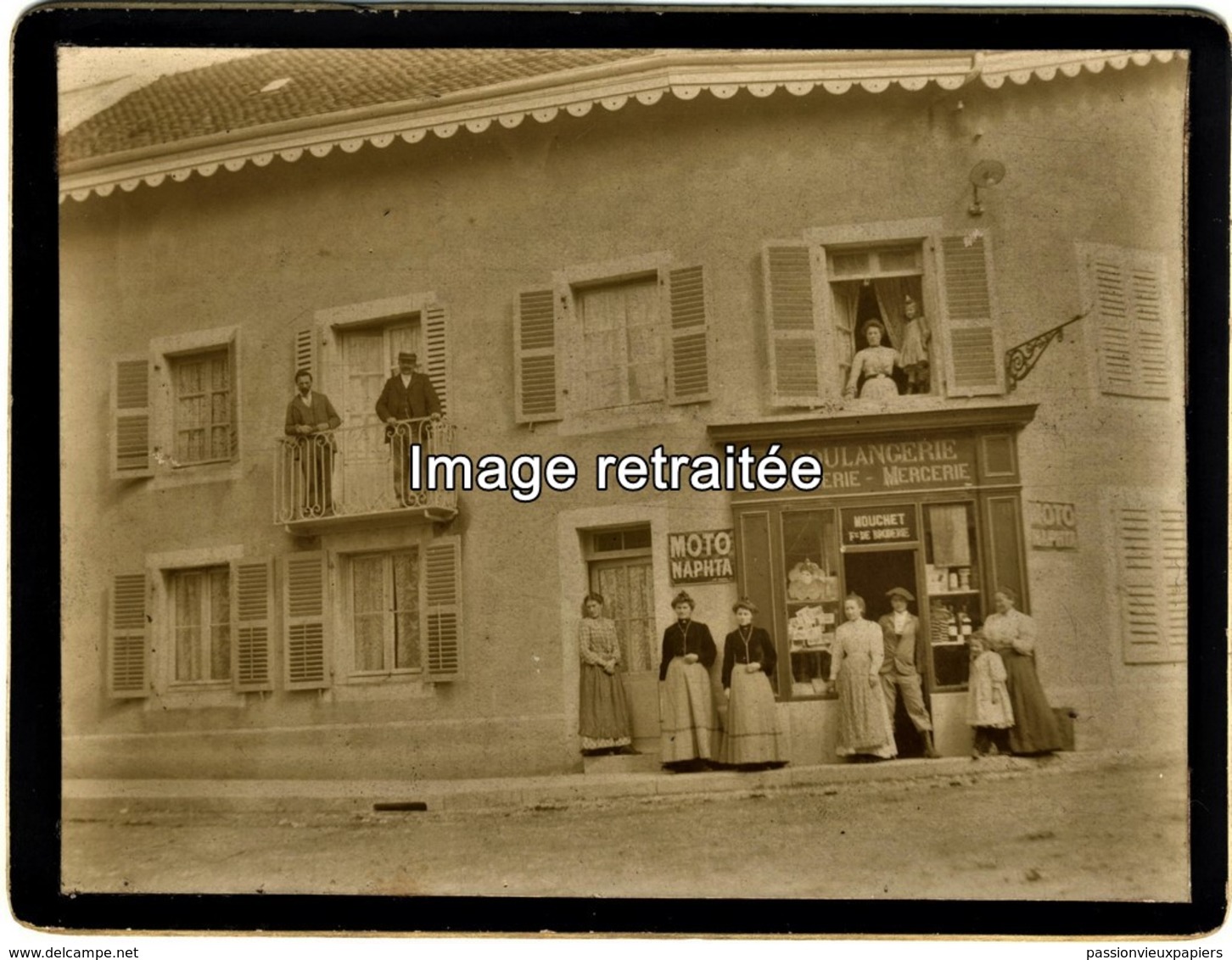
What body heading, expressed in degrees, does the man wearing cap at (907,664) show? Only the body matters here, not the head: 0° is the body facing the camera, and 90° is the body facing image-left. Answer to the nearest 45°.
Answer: approximately 0°

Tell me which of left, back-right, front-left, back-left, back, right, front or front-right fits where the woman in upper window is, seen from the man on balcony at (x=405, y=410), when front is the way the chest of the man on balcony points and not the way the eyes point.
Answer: left

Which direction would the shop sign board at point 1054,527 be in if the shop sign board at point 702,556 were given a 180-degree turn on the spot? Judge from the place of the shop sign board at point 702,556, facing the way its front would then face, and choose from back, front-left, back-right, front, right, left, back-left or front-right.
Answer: right

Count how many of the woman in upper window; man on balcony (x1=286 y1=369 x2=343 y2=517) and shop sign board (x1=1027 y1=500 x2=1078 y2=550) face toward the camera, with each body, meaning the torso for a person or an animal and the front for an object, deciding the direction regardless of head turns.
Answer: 3
